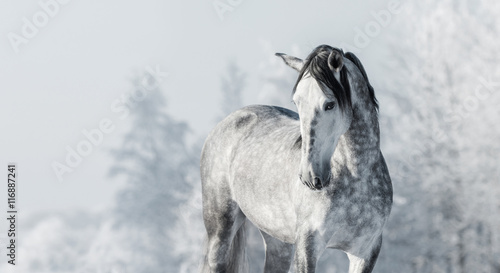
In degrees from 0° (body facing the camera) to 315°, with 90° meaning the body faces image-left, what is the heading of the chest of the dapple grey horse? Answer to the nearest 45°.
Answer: approximately 315°

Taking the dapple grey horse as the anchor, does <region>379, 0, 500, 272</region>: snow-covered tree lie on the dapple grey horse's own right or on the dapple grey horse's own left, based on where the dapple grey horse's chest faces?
on the dapple grey horse's own left
